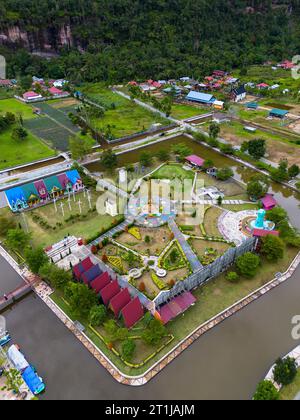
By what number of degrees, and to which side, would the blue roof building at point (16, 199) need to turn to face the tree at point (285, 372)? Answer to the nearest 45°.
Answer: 0° — it already faces it

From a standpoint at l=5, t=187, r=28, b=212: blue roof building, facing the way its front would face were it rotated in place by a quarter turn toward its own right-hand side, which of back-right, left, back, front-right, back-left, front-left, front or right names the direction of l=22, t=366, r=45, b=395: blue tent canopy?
front-left

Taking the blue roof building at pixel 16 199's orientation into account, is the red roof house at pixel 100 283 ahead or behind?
ahead

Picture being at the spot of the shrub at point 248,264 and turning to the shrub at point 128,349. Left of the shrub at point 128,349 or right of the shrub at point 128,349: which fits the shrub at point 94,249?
right

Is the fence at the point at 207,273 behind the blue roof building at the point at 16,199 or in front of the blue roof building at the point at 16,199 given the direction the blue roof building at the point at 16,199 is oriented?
in front

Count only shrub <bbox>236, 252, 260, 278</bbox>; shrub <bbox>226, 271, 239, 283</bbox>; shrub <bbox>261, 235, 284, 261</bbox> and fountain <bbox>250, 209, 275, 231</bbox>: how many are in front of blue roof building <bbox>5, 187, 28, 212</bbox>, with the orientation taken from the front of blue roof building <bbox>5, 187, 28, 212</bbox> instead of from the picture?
4

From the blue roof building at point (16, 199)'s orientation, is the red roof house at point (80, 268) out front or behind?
out front
